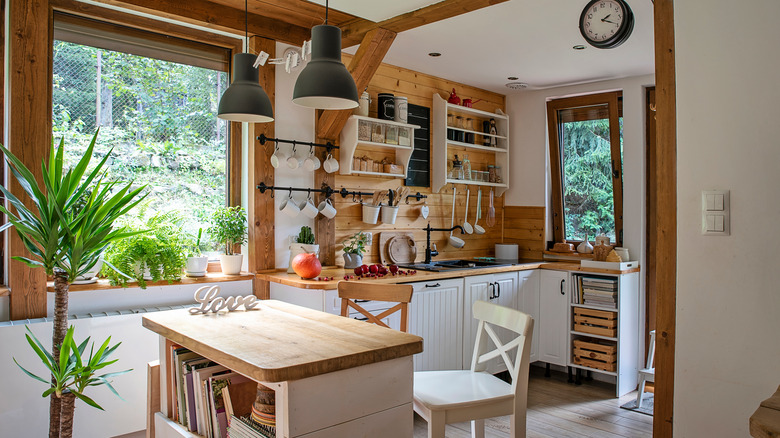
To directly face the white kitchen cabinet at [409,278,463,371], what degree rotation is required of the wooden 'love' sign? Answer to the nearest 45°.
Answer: approximately 135° to its left

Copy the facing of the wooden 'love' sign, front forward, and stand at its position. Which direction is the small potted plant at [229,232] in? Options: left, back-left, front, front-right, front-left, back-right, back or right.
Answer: back

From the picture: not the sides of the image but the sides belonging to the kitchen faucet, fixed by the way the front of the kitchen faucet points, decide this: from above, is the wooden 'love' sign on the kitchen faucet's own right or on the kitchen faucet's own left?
on the kitchen faucet's own right

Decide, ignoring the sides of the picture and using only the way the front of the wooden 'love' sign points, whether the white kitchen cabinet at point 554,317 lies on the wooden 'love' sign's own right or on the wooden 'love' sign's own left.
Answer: on the wooden 'love' sign's own left

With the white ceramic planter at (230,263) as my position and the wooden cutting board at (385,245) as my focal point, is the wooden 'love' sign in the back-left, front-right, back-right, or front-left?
back-right
